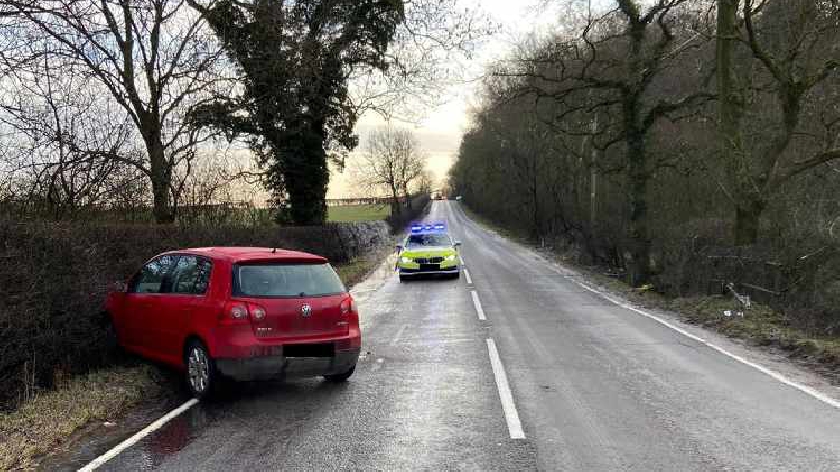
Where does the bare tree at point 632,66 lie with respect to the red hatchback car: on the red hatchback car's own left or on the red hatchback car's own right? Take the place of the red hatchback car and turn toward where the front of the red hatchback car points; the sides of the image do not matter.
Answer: on the red hatchback car's own right

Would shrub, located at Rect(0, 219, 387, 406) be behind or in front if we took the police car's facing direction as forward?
in front

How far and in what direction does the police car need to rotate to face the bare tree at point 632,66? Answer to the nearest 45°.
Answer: approximately 90° to its left

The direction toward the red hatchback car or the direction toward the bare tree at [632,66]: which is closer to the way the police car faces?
the red hatchback car

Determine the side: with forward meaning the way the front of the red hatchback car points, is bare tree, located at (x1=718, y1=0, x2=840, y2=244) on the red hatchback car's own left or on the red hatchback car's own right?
on the red hatchback car's own right

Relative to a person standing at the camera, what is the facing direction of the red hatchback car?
facing away from the viewer and to the left of the viewer

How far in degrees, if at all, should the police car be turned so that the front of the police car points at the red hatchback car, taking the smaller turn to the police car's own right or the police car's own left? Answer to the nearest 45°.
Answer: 0° — it already faces it

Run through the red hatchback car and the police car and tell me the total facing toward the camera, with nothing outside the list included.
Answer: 1
